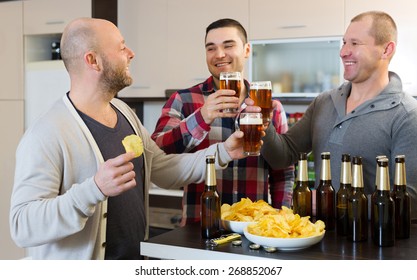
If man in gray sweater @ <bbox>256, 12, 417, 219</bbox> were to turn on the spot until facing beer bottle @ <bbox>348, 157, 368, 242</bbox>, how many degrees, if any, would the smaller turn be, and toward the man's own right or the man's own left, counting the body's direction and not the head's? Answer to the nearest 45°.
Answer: approximately 45° to the man's own left

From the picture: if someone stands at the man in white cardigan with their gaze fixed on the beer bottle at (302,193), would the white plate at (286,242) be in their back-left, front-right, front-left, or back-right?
front-right

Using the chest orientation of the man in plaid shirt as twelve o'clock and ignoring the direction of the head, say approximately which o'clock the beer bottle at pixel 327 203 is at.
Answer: The beer bottle is roughly at 11 o'clock from the man in plaid shirt.

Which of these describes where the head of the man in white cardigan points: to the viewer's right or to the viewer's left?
to the viewer's right

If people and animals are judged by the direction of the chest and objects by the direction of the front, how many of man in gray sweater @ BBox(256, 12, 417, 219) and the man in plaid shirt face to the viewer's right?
0

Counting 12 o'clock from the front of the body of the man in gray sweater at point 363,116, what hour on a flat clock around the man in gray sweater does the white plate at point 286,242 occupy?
The white plate is roughly at 11 o'clock from the man in gray sweater.

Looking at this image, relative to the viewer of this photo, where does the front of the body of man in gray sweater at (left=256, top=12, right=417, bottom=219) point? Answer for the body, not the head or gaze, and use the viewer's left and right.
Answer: facing the viewer and to the left of the viewer

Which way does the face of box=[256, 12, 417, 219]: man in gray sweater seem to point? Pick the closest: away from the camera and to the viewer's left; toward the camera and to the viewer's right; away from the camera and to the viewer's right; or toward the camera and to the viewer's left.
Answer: toward the camera and to the viewer's left

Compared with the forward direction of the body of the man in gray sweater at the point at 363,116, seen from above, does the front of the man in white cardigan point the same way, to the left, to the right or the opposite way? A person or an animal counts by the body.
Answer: to the left

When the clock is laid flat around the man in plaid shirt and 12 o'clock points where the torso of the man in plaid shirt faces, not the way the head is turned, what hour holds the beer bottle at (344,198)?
The beer bottle is roughly at 11 o'clock from the man in plaid shirt.

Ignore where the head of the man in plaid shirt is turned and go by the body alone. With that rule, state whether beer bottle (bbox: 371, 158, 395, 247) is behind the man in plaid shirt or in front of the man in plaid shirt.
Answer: in front

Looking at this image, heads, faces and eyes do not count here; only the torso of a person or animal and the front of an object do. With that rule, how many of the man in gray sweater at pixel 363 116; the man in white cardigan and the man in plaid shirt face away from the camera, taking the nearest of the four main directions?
0

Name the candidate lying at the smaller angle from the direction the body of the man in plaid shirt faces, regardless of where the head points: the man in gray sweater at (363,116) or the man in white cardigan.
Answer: the man in white cardigan

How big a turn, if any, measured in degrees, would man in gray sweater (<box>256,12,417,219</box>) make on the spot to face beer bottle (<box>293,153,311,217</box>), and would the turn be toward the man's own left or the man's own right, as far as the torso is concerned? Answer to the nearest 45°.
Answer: approximately 45° to the man's own left

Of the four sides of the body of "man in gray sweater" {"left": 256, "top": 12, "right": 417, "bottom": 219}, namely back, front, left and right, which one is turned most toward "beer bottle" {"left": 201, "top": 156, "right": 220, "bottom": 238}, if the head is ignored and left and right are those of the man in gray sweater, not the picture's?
front

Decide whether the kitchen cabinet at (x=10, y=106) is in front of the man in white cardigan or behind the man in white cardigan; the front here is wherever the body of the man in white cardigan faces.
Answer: behind

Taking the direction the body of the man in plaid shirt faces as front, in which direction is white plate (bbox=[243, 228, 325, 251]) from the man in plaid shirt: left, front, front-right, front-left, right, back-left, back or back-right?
front

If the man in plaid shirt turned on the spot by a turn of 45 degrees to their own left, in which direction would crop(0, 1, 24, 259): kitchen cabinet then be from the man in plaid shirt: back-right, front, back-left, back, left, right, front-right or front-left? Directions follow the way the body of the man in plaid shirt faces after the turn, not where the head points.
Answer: back

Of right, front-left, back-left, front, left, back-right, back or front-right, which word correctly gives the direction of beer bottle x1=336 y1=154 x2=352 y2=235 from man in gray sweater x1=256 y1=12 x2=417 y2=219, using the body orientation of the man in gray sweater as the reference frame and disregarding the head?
front-left

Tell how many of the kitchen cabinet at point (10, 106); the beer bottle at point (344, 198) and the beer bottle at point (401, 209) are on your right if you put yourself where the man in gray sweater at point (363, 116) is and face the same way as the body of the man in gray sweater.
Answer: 1
